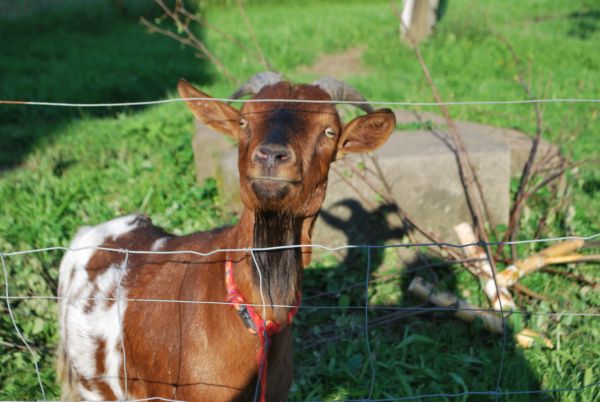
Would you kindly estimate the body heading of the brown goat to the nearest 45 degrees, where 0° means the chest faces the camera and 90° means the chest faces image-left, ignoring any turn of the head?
approximately 315°

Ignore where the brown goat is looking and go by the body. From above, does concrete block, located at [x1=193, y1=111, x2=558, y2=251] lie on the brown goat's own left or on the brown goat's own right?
on the brown goat's own left

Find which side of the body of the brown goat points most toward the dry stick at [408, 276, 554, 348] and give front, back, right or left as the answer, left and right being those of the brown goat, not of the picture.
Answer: left

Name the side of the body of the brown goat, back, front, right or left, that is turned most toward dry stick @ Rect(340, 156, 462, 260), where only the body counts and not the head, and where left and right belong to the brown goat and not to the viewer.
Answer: left

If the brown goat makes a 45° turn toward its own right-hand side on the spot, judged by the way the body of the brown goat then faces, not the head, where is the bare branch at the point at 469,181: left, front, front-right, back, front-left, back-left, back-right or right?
back-left

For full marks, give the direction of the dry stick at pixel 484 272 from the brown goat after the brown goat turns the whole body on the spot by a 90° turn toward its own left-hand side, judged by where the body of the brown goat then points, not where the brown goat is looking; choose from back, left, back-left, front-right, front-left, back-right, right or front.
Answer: front
